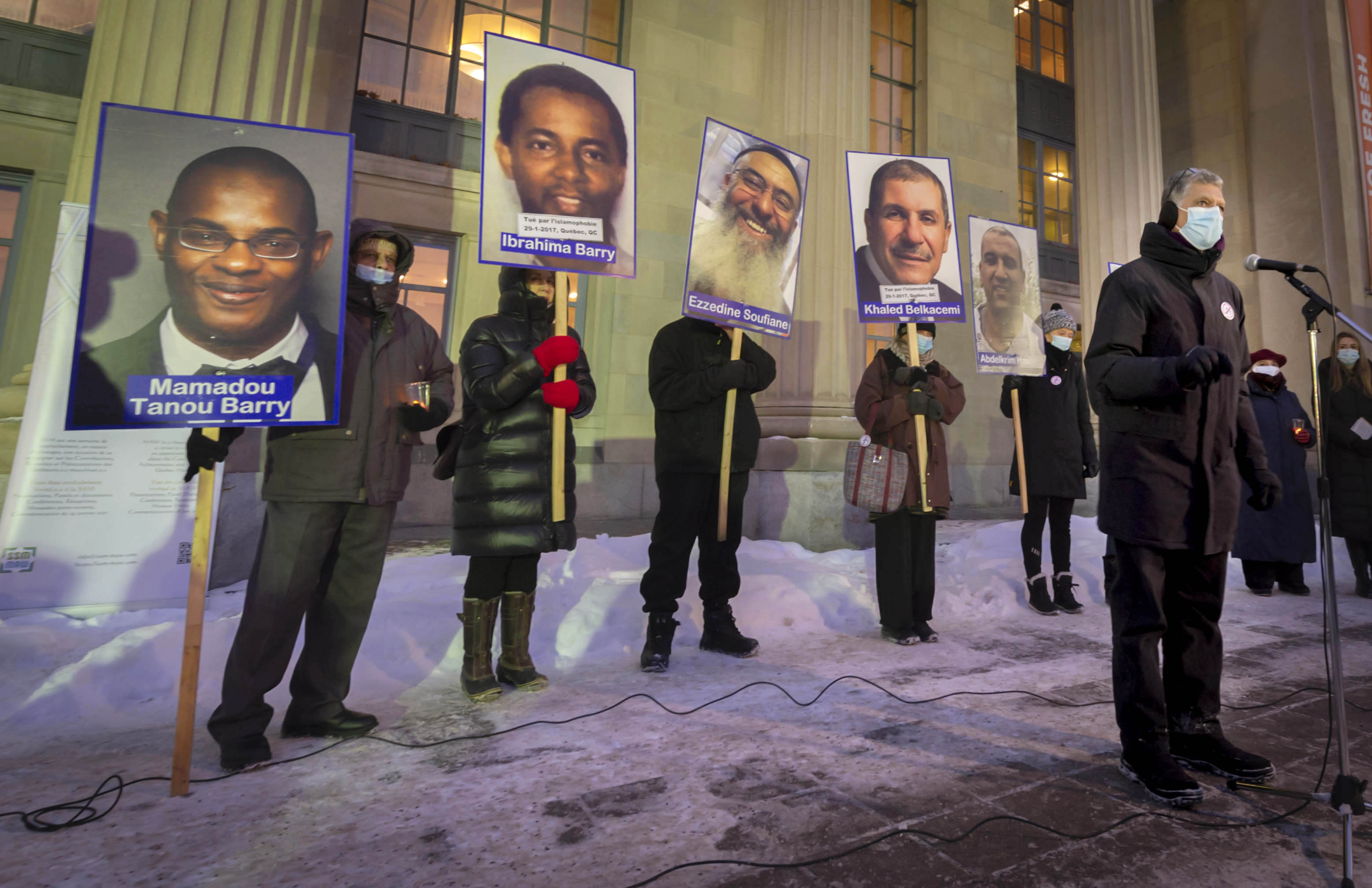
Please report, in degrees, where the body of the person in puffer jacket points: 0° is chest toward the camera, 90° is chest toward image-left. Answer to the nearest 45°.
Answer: approximately 315°

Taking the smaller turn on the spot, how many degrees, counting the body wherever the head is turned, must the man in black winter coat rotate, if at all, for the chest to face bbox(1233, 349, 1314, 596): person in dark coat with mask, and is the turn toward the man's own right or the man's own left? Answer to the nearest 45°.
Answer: approximately 90° to the man's own left

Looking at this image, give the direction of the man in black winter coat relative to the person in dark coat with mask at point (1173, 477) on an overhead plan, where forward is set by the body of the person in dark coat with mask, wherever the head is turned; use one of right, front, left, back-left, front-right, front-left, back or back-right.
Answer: back-right

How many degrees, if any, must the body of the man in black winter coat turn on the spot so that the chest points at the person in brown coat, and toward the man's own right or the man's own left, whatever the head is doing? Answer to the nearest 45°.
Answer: approximately 45° to the man's own left

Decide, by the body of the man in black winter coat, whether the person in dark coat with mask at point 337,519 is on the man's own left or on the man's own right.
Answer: on the man's own right

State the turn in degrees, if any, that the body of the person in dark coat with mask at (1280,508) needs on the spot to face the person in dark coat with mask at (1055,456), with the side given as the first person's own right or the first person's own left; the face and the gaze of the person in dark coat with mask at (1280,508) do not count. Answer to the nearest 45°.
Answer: approximately 45° to the first person's own right
